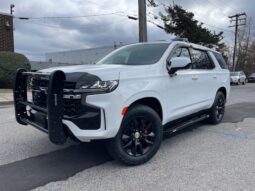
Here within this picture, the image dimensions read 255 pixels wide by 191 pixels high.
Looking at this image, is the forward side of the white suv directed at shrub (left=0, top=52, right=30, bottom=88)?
no

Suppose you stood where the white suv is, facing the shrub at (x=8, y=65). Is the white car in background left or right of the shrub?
right

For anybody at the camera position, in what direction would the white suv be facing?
facing the viewer and to the left of the viewer

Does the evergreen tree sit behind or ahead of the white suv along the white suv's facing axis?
behind

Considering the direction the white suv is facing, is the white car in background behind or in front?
behind
